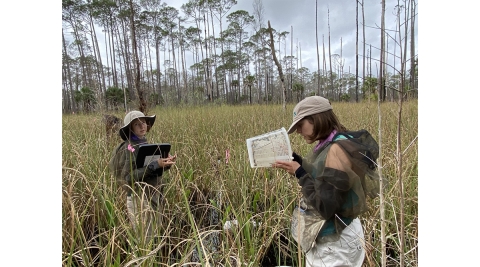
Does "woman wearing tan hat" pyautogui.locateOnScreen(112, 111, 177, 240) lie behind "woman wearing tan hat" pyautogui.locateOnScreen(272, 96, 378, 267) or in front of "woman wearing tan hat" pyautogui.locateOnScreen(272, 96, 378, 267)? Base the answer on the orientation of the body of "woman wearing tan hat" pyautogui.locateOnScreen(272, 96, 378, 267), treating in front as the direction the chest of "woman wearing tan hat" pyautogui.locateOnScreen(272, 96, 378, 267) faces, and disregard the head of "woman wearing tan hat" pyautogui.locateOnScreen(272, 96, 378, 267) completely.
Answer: in front

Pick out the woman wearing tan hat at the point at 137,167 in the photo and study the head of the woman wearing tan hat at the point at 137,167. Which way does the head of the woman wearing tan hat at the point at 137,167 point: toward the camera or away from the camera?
toward the camera

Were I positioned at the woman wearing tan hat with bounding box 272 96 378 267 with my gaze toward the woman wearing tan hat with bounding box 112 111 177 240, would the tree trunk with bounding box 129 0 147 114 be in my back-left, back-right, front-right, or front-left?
front-right

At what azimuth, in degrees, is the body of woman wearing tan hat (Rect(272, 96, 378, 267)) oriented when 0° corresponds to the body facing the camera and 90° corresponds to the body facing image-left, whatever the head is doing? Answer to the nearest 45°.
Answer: approximately 90°

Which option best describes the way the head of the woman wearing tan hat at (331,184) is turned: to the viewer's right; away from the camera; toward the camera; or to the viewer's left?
to the viewer's left
